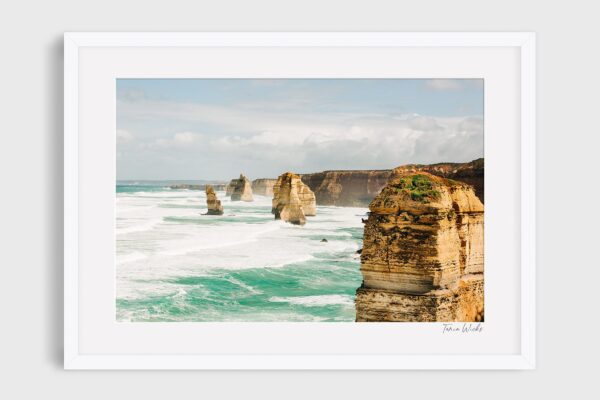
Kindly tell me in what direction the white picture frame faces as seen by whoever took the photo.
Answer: facing the viewer
